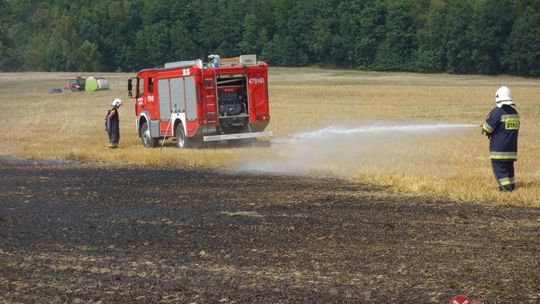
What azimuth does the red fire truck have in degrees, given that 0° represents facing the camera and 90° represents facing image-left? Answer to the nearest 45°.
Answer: approximately 135°

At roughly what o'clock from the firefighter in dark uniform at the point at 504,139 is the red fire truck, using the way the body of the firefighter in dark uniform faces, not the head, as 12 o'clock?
The red fire truck is roughly at 12 o'clock from the firefighter in dark uniform.

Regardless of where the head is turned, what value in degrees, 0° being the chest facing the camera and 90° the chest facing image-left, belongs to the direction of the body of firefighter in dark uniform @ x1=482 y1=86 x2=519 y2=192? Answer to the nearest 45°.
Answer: approximately 135°
